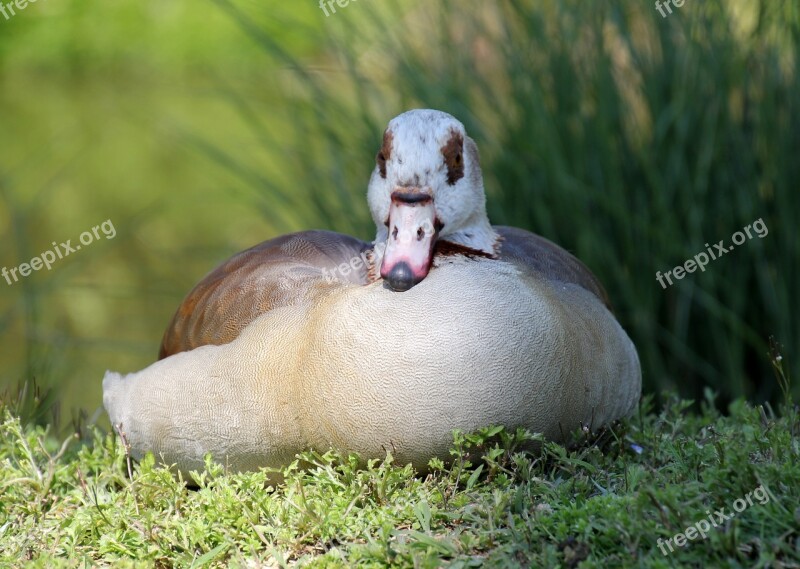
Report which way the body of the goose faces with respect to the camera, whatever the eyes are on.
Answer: toward the camera
